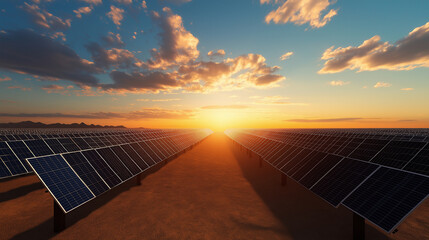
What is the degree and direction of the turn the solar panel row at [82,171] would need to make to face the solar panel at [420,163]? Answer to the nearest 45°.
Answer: approximately 45° to its left

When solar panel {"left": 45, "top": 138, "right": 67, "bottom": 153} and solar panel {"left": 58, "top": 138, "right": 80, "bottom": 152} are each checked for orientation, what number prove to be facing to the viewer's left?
0

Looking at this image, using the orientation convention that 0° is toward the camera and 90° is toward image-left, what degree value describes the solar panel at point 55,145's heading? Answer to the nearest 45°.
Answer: approximately 315°

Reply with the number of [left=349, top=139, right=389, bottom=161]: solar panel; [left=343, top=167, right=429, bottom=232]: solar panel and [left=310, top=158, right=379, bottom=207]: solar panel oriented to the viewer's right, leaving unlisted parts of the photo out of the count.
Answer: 0

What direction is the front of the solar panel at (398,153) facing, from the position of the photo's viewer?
facing the viewer and to the left of the viewer

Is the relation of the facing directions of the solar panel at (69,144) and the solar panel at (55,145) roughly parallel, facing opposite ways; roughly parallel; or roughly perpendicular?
roughly parallel

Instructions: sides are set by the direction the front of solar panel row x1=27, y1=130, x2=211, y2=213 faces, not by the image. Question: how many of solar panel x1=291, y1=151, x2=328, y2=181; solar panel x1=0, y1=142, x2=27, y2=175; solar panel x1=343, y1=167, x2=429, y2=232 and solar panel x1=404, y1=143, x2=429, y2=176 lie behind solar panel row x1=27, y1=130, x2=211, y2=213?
1

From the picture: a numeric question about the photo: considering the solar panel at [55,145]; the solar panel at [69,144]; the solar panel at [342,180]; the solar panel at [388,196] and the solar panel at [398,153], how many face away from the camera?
0

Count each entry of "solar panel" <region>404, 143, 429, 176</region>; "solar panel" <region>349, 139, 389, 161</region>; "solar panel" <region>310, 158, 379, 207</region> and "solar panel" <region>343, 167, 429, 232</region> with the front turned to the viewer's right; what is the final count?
0

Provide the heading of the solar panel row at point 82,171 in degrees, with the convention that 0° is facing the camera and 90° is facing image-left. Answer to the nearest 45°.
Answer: approximately 315°

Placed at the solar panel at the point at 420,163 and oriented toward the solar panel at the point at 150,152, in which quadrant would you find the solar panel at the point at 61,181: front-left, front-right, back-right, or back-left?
front-left

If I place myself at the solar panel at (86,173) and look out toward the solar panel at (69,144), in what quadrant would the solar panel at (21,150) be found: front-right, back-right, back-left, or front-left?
front-left

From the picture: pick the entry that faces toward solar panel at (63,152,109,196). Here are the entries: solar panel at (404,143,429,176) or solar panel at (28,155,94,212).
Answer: solar panel at (404,143,429,176)

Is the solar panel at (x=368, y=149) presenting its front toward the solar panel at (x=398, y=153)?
no
